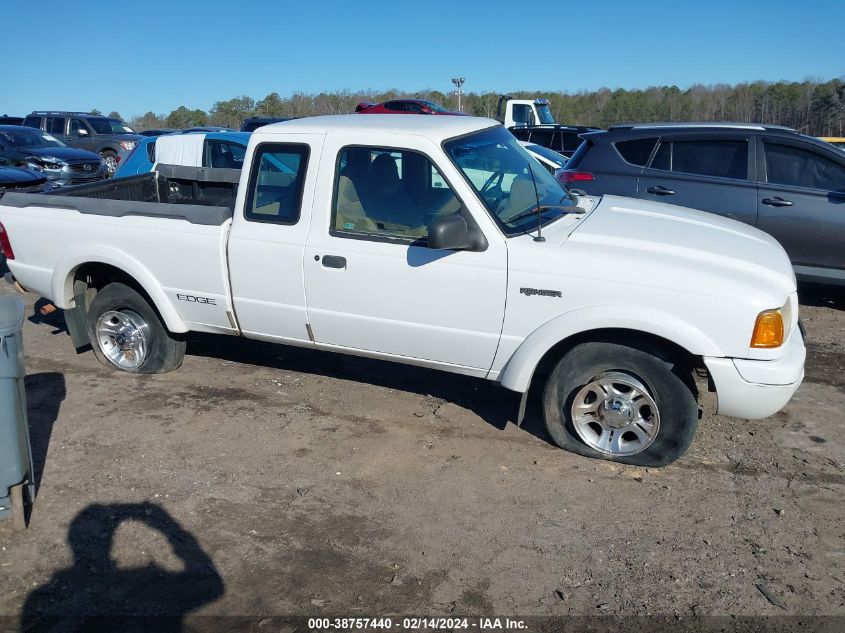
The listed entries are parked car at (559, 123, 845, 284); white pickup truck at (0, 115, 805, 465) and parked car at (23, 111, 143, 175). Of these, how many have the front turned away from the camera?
0

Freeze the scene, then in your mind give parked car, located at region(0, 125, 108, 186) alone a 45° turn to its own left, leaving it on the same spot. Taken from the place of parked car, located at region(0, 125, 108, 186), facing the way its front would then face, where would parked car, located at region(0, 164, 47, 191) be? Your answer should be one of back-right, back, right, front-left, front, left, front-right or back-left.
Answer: right

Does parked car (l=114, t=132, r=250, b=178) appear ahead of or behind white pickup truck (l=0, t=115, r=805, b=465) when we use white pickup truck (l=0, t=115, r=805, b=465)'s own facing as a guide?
behind

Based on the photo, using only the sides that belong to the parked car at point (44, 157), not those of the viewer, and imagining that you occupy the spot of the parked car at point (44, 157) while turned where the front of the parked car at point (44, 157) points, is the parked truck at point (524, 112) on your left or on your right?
on your left

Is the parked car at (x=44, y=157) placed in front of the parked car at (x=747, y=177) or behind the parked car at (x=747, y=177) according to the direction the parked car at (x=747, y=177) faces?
behind

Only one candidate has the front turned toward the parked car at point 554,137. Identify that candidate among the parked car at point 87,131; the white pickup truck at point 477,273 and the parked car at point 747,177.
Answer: the parked car at point 87,131

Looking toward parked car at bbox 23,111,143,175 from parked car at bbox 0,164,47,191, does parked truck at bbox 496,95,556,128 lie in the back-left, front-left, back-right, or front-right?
front-right

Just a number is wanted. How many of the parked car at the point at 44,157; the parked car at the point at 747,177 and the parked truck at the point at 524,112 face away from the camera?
0

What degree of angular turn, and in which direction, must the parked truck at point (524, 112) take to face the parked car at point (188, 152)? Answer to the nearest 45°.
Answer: approximately 45° to its right

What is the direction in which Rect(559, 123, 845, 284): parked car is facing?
to the viewer's right

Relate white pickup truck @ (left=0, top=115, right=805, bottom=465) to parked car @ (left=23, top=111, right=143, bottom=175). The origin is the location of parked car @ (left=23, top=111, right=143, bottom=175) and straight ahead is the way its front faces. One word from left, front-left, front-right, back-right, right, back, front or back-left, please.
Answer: front-right

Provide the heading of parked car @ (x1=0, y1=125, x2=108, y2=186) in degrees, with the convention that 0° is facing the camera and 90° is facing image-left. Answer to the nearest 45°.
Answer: approximately 315°

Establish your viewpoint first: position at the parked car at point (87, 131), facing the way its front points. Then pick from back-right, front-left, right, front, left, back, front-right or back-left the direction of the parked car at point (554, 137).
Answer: front

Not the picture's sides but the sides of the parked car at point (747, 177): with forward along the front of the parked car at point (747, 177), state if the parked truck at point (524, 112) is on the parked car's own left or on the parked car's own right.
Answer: on the parked car's own left
